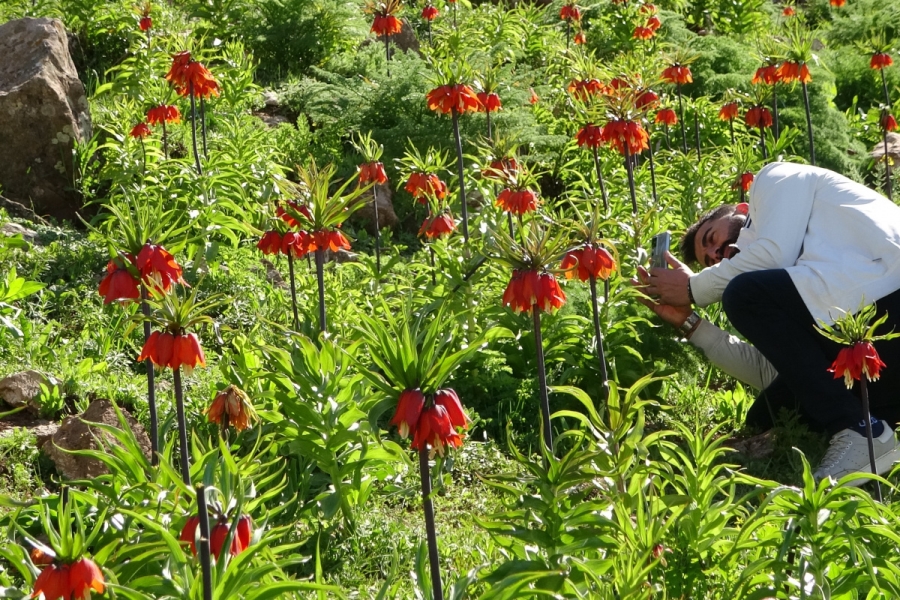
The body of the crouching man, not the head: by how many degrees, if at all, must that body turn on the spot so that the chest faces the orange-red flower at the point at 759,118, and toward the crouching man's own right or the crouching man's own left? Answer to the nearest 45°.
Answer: approximately 90° to the crouching man's own right

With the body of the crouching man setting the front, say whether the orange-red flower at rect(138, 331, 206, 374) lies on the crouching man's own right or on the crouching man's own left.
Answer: on the crouching man's own left

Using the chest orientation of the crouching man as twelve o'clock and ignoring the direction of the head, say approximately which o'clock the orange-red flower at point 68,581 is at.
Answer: The orange-red flower is roughly at 10 o'clock from the crouching man.

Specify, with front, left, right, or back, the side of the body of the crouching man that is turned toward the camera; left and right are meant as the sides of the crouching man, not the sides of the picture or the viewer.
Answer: left

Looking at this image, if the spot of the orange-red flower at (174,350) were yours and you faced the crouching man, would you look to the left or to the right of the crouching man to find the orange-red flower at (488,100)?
left

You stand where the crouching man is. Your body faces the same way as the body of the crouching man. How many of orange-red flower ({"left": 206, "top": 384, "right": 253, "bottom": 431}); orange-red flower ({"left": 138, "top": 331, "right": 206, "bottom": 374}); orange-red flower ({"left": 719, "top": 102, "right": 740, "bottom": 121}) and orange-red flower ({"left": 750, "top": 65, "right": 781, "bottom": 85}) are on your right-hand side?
2

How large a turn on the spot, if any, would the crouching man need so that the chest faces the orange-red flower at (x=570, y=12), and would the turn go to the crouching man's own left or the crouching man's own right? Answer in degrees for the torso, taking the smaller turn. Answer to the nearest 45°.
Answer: approximately 90° to the crouching man's own right

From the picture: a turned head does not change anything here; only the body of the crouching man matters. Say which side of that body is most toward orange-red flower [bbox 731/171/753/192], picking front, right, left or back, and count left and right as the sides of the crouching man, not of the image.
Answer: right

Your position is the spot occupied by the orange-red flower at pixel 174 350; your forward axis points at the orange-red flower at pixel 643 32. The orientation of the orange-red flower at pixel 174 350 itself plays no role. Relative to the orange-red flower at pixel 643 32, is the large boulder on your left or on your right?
left

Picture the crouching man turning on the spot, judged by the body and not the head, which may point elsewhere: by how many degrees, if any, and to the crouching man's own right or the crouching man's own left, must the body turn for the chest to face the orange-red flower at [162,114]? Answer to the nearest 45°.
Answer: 0° — they already face it

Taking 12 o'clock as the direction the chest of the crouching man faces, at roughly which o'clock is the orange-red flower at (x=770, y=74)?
The orange-red flower is roughly at 3 o'clock from the crouching man.

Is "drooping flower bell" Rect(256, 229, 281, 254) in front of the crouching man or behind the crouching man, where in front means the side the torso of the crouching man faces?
in front

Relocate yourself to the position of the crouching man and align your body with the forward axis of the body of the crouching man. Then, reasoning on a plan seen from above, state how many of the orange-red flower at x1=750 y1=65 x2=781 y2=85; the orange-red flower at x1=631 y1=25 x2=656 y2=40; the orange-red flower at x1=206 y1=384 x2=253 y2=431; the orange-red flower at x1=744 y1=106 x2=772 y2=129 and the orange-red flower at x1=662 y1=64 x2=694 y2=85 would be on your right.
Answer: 4
